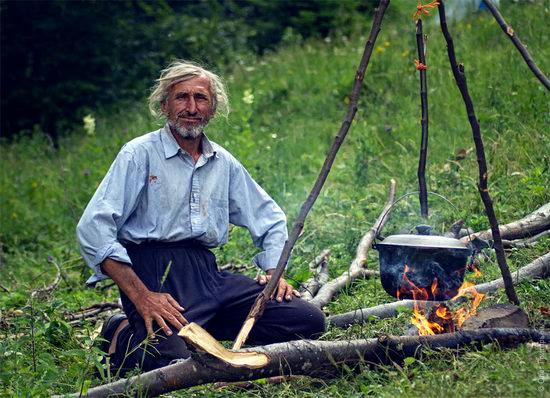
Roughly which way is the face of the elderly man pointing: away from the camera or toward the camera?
toward the camera

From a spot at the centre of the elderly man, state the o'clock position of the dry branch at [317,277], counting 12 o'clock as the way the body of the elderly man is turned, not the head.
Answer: The dry branch is roughly at 9 o'clock from the elderly man.

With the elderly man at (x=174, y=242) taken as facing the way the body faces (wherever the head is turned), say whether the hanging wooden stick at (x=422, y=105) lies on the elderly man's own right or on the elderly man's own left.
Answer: on the elderly man's own left

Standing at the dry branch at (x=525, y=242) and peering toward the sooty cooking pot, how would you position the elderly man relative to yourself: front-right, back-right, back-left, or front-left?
front-right

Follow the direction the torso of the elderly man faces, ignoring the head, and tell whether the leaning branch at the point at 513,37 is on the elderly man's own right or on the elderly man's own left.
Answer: on the elderly man's own left

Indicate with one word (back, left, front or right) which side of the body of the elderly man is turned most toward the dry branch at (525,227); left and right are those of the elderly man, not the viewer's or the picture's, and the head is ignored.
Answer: left

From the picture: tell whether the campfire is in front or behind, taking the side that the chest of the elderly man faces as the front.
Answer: in front

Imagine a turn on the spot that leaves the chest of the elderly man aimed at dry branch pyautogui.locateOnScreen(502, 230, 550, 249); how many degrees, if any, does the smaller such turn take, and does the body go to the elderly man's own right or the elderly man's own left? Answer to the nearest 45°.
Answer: approximately 45° to the elderly man's own left

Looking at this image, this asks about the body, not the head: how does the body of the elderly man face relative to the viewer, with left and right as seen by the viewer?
facing the viewer and to the right of the viewer

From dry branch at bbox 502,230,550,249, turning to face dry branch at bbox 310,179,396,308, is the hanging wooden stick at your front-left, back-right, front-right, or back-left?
front-left
